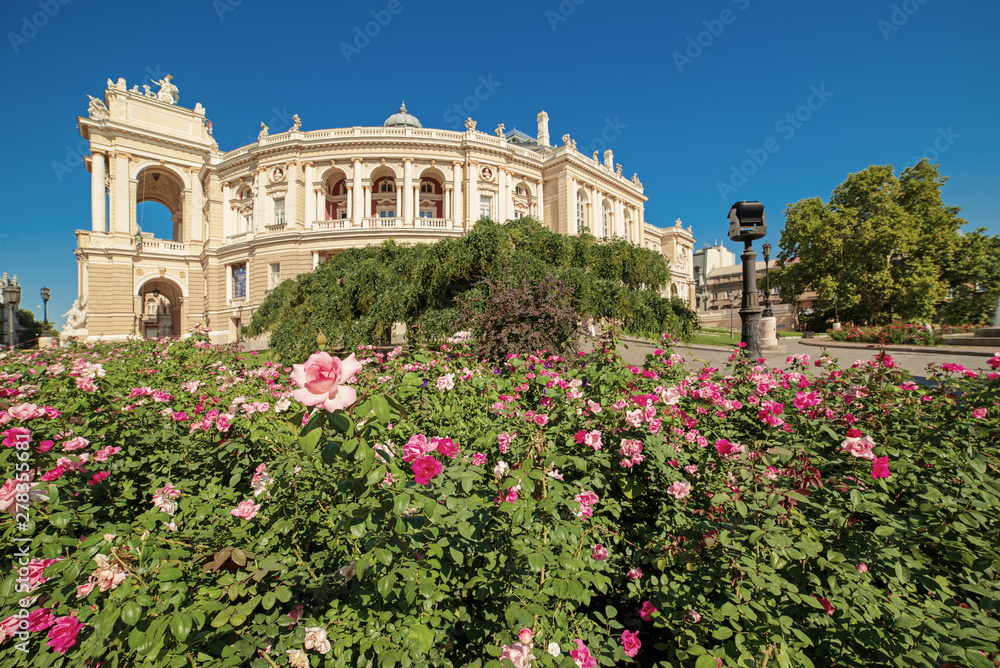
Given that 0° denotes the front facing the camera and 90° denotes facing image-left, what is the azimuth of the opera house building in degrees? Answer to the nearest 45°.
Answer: approximately 45°

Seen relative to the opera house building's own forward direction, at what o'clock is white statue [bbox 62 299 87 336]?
The white statue is roughly at 2 o'clock from the opera house building.

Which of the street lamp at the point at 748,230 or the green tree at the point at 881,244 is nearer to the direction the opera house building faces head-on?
the street lamp

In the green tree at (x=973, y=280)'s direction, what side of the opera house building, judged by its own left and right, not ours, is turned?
left

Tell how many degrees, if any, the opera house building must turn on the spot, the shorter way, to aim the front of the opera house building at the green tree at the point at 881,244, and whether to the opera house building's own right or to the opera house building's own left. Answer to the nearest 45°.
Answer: approximately 90° to the opera house building's own left

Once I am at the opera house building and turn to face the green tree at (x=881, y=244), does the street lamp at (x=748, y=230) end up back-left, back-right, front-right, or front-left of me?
front-right

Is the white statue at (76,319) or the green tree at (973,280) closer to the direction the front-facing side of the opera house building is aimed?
the white statue

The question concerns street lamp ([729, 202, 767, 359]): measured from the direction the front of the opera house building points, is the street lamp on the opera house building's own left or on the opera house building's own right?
on the opera house building's own left

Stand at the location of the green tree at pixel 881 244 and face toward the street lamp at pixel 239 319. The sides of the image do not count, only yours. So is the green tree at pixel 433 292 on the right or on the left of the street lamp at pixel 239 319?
left
